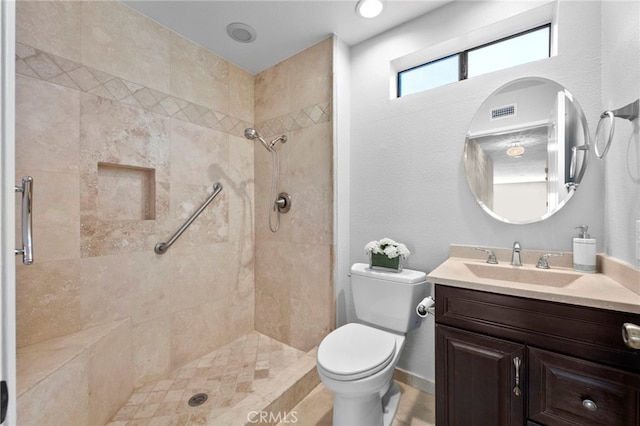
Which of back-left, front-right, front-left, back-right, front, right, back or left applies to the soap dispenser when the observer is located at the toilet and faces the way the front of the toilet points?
back-left
